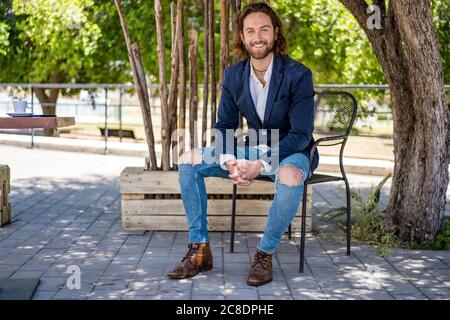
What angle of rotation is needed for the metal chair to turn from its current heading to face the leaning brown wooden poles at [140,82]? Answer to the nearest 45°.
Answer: approximately 45° to its right

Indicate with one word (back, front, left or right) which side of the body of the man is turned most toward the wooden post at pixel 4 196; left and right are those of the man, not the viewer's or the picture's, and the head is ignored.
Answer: right

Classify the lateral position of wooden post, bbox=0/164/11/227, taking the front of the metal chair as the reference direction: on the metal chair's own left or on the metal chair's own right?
on the metal chair's own right

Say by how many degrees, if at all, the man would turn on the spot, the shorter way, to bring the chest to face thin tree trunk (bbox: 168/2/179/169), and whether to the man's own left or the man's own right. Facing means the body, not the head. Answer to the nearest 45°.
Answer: approximately 90° to the man's own right

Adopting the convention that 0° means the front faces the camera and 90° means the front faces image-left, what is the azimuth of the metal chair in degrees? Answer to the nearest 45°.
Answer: approximately 45°

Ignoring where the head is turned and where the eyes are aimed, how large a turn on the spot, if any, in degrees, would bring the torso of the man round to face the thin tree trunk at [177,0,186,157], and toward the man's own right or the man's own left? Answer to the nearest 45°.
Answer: approximately 90° to the man's own right

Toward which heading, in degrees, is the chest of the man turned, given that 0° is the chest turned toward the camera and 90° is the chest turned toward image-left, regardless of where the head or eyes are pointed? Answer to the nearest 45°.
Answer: approximately 45°
